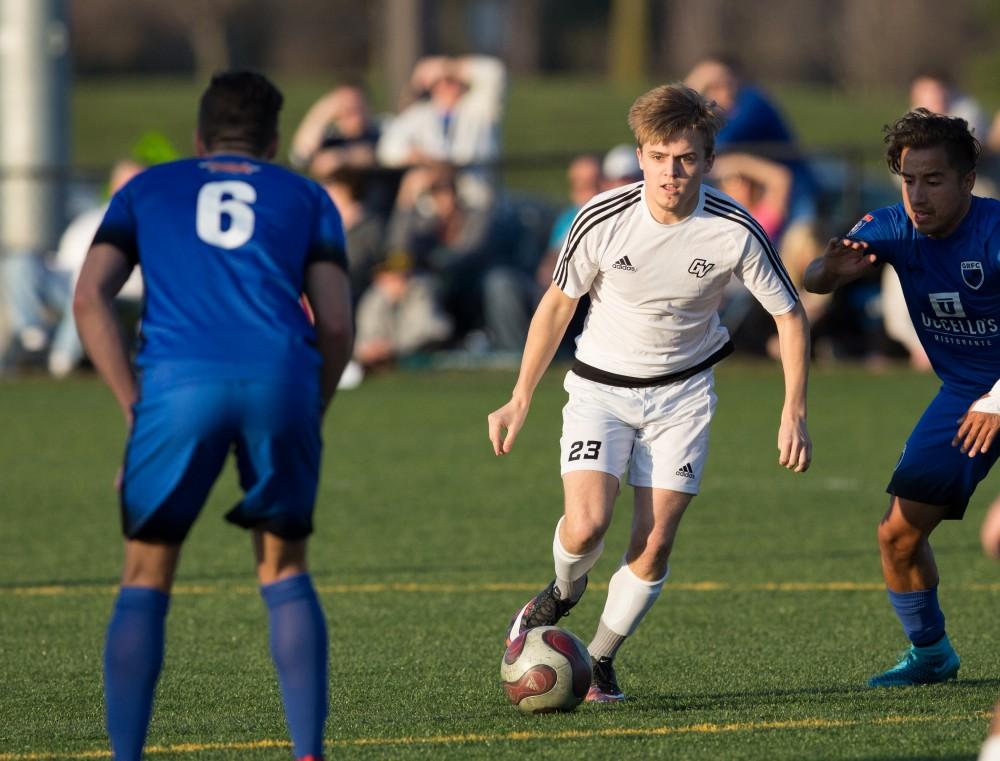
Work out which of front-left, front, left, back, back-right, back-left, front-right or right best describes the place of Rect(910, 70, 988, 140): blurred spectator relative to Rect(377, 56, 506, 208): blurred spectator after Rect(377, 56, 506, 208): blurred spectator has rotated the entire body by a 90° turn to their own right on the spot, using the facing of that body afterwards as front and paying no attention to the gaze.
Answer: back-left

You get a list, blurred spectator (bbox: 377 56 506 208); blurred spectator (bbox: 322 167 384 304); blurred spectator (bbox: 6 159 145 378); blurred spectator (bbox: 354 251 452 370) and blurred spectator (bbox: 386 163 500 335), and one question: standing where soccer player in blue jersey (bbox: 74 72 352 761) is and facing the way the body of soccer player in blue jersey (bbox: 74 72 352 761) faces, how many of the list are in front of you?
5

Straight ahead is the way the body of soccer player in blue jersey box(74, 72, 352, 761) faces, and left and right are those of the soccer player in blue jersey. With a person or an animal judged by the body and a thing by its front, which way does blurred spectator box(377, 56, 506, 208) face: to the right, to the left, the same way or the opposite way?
the opposite way

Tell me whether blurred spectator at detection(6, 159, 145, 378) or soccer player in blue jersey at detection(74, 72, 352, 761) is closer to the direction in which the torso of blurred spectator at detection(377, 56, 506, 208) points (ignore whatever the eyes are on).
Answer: the soccer player in blue jersey

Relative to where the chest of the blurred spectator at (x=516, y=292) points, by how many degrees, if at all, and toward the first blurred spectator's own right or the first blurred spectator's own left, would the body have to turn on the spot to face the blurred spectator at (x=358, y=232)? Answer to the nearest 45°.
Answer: approximately 90° to the first blurred spectator's own right

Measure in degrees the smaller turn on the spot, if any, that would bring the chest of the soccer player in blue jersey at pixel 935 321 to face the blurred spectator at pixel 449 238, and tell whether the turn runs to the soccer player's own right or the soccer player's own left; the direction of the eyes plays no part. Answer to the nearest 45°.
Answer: approximately 90° to the soccer player's own right

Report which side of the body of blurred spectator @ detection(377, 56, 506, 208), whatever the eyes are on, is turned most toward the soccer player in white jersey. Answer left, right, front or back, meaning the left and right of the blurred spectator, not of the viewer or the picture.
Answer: front

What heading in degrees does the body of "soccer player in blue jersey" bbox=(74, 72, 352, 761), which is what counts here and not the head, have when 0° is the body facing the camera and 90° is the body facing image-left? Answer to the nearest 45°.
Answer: approximately 180°

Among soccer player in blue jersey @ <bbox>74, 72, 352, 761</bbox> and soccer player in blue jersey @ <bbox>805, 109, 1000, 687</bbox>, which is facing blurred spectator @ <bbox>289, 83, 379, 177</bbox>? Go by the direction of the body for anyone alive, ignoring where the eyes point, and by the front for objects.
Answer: soccer player in blue jersey @ <bbox>74, 72, 352, 761</bbox>

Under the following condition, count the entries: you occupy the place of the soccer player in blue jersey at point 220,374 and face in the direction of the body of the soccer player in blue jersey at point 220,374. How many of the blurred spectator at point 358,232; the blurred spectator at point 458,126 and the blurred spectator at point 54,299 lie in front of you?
3

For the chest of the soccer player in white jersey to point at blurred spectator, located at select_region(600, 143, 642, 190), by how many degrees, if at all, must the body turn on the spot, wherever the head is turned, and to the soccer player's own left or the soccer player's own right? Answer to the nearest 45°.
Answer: approximately 180°

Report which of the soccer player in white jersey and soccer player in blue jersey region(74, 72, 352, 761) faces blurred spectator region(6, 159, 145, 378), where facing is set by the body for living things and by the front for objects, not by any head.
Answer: the soccer player in blue jersey

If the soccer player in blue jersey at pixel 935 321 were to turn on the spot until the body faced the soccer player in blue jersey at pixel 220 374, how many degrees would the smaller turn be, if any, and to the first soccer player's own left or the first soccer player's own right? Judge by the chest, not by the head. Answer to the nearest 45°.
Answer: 0° — they already face them
